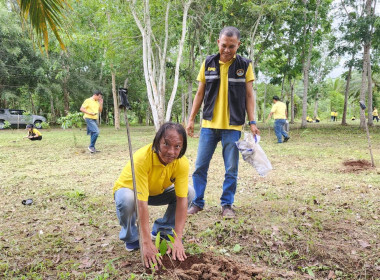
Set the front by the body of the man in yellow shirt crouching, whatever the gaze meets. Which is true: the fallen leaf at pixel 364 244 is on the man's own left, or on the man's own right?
on the man's own left

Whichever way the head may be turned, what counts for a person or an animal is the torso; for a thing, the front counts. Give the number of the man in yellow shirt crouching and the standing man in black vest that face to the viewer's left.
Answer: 0

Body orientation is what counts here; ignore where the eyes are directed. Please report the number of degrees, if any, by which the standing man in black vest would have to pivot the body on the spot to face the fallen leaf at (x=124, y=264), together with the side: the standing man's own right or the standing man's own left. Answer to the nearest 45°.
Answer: approximately 45° to the standing man's own right

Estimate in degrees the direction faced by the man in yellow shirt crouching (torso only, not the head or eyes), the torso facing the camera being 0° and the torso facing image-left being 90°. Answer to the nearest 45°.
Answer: approximately 315°

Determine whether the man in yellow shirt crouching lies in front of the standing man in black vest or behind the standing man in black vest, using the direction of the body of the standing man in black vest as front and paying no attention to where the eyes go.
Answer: in front

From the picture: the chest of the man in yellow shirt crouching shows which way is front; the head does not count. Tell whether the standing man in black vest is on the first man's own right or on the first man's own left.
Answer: on the first man's own left

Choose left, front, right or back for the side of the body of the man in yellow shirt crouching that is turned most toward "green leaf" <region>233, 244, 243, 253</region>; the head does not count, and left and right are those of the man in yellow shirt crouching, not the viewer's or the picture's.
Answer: left

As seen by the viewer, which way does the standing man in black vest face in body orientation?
toward the camera

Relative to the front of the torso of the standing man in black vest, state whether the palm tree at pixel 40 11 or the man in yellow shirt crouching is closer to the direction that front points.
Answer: the man in yellow shirt crouching

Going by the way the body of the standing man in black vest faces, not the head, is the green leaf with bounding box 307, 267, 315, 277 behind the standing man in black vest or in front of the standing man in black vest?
in front
